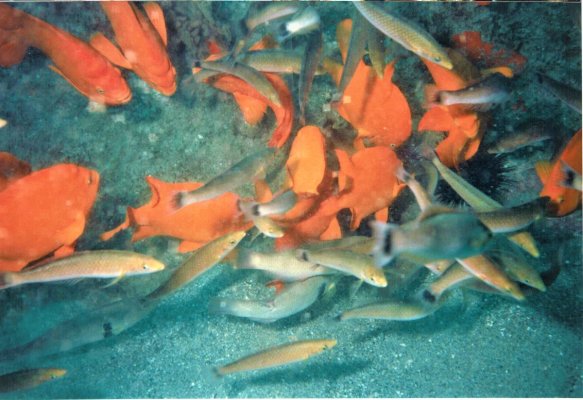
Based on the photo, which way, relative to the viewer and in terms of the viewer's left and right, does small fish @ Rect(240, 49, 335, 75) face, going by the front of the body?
facing to the left of the viewer

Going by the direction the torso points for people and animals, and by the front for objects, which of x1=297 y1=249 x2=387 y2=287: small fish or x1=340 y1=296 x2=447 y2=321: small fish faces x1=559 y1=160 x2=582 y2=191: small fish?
x1=297 y1=249 x2=387 y2=287: small fish

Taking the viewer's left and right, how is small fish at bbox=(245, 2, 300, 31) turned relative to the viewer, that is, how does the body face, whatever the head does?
facing to the right of the viewer

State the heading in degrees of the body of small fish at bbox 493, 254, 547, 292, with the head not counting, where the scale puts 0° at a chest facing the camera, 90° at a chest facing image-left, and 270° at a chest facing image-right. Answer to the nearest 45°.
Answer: approximately 270°

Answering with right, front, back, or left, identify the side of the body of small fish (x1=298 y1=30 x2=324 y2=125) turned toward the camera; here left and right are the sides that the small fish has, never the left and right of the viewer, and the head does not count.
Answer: back
